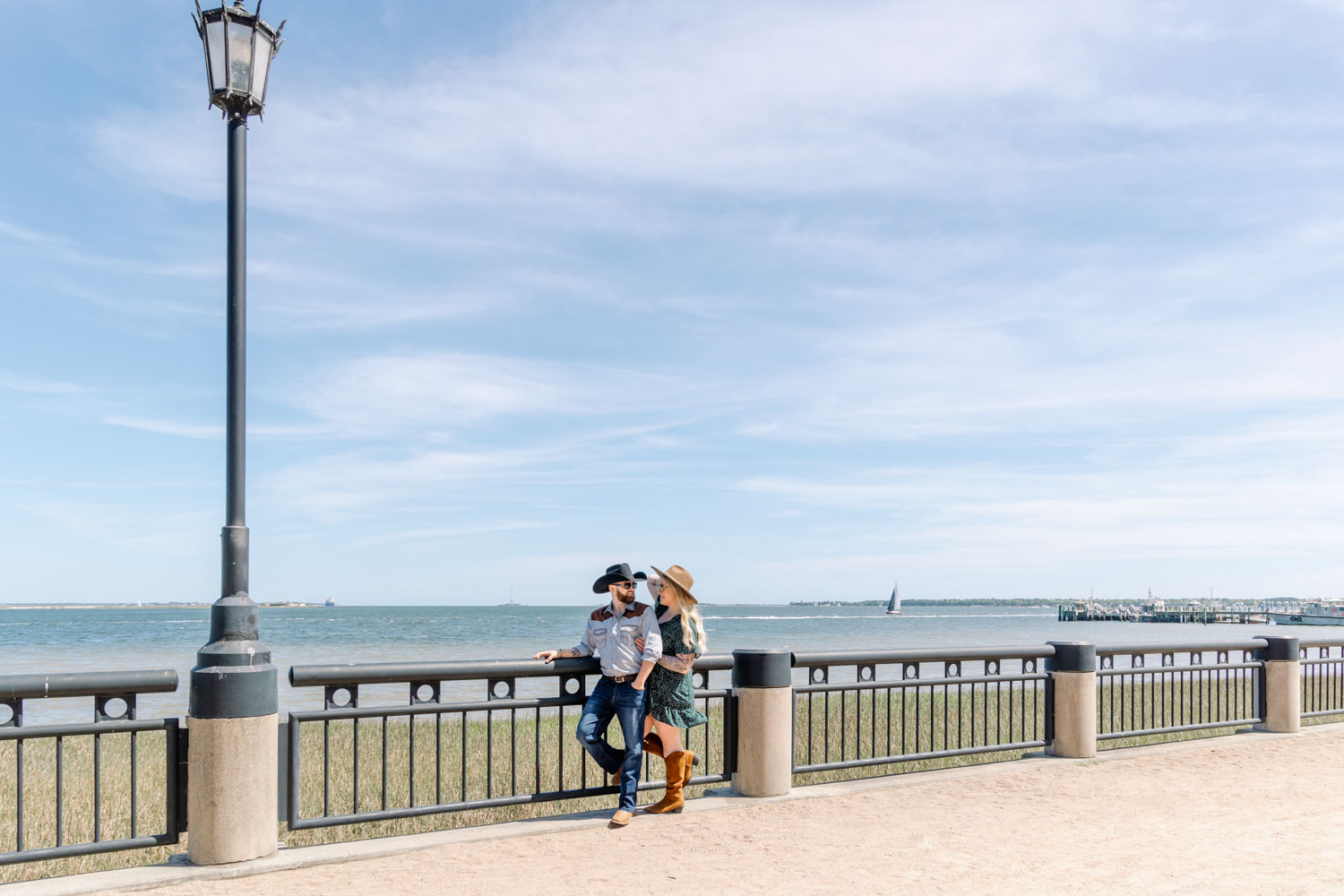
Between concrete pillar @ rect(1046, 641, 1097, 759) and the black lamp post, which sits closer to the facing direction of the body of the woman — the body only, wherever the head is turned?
the black lamp post

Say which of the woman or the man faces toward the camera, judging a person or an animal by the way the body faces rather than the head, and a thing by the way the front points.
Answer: the man

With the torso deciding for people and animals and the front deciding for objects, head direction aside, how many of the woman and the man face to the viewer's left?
1

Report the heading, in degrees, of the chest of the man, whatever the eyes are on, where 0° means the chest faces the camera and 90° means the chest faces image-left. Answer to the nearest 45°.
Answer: approximately 0°

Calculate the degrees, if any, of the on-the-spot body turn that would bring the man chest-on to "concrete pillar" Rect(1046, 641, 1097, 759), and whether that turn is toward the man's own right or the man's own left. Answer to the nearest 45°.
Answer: approximately 135° to the man's own left

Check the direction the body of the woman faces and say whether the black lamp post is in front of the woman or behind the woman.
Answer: in front

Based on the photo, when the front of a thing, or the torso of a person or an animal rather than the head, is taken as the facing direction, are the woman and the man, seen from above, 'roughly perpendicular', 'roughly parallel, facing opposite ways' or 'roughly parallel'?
roughly perpendicular

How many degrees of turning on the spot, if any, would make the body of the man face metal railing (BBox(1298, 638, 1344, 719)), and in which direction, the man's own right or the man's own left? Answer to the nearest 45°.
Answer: approximately 135° to the man's own left

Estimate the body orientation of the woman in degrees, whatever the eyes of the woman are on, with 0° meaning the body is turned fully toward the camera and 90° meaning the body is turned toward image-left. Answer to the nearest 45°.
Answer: approximately 90°
